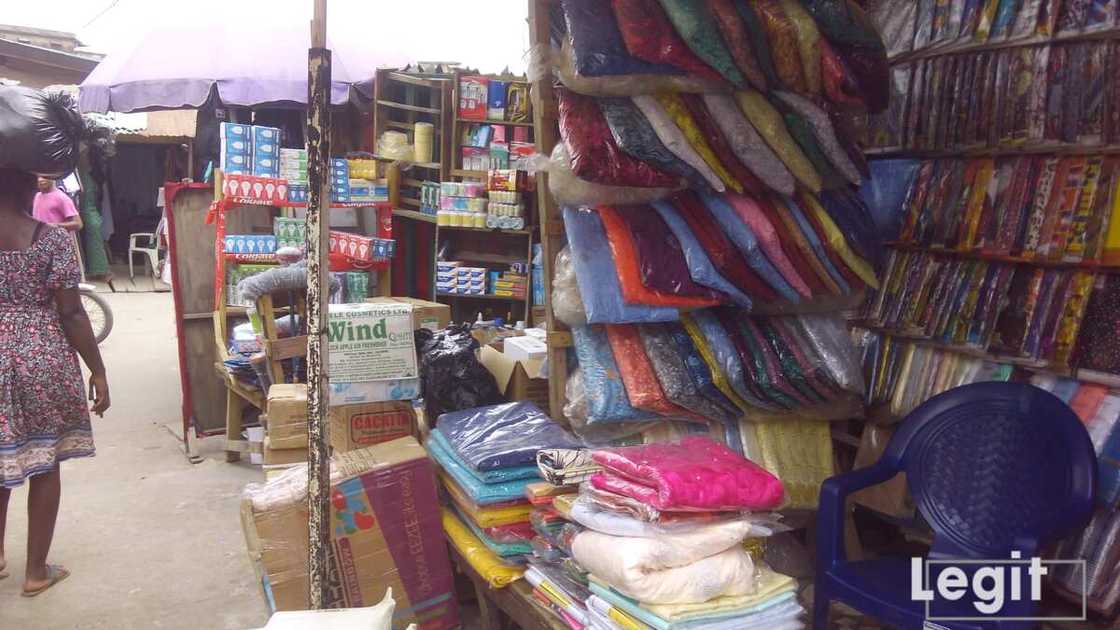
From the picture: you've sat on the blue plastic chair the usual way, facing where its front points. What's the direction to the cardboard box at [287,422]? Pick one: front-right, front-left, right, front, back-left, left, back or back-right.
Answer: front-right

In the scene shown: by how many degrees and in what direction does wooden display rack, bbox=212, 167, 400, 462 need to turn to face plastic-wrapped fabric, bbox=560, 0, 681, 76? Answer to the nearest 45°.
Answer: approximately 45° to its left

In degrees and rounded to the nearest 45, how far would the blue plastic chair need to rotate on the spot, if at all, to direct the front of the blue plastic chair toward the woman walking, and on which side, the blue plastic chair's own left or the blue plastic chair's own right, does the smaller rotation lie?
approximately 45° to the blue plastic chair's own right

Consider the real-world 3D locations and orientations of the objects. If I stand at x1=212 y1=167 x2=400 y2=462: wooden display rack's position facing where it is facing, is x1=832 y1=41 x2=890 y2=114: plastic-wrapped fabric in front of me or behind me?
in front

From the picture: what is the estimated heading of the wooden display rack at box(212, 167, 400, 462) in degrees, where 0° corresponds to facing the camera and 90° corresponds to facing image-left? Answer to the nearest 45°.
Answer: approximately 0°

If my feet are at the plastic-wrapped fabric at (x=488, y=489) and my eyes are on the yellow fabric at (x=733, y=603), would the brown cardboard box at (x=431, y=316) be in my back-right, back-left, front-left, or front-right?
back-left

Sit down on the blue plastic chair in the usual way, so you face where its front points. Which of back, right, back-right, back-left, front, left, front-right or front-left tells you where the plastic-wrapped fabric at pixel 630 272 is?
front-right

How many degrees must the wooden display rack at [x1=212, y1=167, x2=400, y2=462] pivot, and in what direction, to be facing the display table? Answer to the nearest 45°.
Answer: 0° — it already faces it

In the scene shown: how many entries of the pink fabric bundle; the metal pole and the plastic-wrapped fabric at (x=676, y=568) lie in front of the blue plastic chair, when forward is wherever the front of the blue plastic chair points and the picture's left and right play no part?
3

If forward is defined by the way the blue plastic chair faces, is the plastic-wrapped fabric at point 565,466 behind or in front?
in front

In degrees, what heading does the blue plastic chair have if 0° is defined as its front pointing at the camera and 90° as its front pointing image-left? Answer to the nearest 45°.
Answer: approximately 45°

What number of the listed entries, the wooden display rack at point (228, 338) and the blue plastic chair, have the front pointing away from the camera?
0
